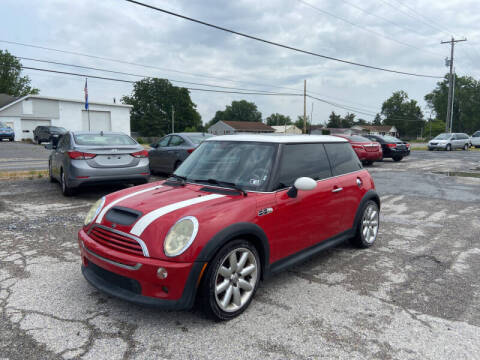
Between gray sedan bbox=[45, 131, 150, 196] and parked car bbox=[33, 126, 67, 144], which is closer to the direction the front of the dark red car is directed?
the parked car

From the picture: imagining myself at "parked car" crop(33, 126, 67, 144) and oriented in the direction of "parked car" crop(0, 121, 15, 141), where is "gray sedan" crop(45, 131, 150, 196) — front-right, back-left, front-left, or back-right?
back-left

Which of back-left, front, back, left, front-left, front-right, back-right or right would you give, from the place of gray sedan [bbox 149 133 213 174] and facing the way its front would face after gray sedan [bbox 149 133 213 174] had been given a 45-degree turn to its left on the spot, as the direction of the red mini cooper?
left

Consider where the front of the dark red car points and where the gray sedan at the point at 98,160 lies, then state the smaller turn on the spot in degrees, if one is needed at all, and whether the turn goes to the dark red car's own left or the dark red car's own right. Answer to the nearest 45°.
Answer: approximately 90° to the dark red car's own left

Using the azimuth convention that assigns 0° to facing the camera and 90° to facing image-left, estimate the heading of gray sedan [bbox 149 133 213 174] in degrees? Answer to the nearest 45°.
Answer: approximately 135°

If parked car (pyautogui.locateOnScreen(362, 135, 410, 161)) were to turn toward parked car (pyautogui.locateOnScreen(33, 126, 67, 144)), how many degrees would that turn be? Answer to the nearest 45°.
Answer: approximately 45° to its left

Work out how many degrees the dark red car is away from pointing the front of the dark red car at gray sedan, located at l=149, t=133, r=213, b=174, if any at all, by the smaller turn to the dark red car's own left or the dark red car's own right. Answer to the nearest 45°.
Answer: approximately 90° to the dark red car's own left

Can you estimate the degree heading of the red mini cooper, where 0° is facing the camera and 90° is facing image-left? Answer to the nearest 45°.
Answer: approximately 45°
